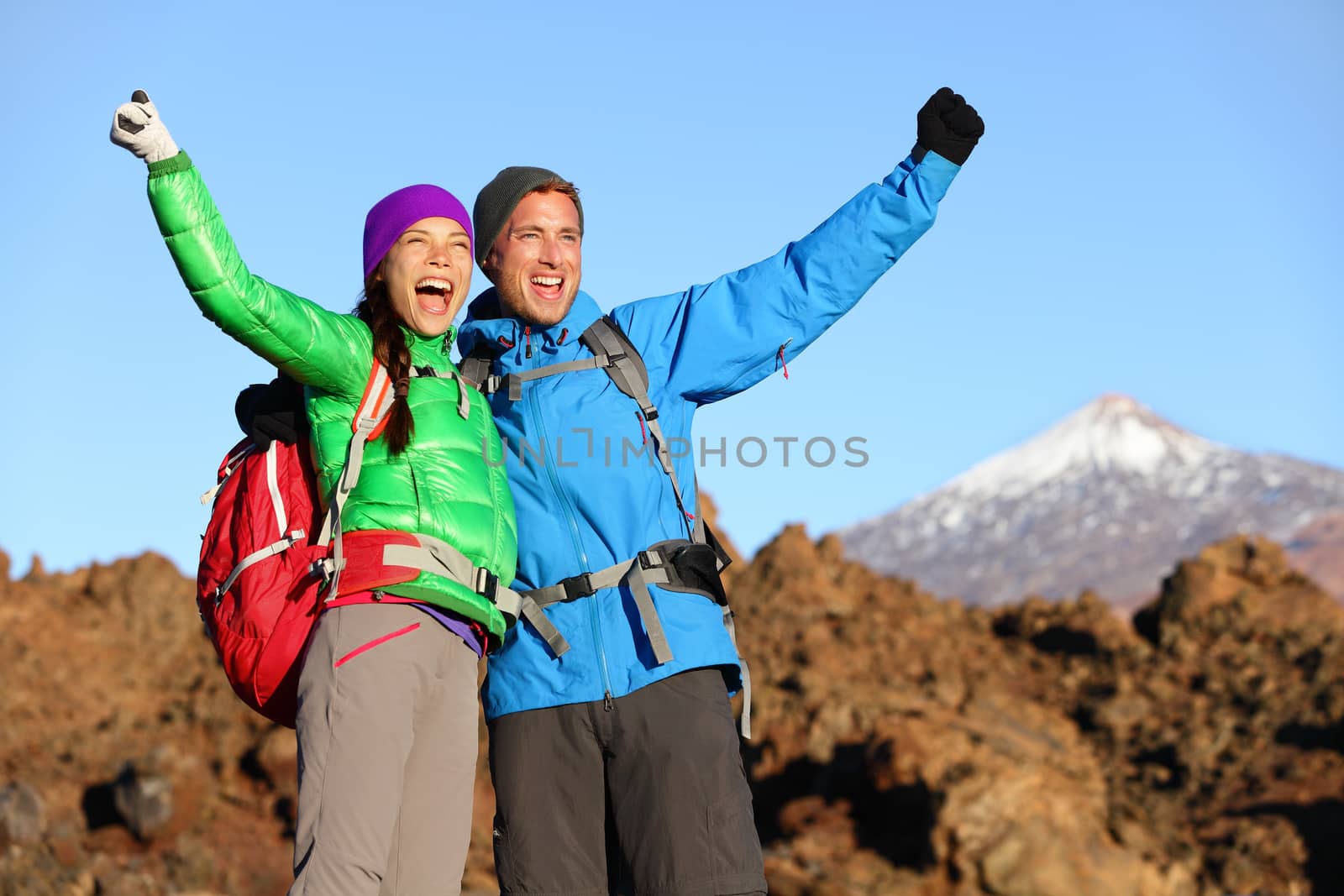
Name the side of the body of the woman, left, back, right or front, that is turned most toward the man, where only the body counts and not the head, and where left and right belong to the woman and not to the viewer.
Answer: left

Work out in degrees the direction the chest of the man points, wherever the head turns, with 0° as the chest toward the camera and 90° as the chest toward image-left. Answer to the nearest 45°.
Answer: approximately 0°

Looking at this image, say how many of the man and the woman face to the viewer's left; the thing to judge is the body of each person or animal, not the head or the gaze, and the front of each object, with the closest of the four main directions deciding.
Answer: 0

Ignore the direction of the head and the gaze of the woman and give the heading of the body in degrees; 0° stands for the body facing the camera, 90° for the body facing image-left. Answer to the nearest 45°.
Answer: approximately 315°

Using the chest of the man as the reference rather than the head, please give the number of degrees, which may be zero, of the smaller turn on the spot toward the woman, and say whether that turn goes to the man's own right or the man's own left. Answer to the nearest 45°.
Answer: approximately 45° to the man's own right
